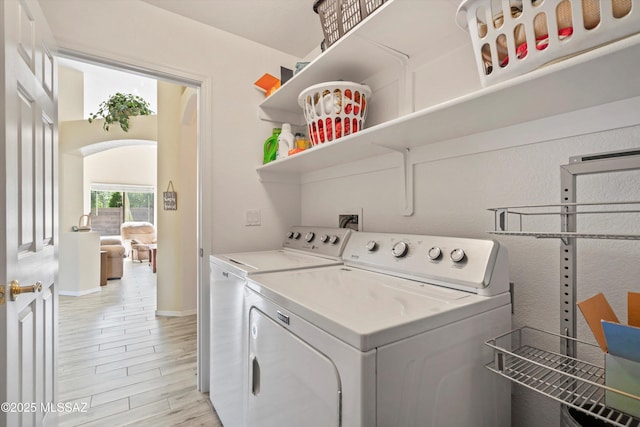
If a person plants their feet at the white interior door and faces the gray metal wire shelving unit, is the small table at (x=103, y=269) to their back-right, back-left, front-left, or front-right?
back-left

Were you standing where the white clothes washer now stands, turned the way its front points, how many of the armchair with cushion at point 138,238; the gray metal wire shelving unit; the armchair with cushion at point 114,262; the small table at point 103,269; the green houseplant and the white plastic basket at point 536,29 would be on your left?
2

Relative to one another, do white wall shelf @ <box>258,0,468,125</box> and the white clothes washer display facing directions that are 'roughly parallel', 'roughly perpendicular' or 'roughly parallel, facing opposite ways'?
roughly parallel

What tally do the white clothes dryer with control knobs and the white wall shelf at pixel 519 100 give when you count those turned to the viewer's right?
0

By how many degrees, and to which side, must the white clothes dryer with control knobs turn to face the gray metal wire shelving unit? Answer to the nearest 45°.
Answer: approximately 135° to its left

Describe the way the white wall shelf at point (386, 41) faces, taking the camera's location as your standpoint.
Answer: facing the viewer and to the left of the viewer

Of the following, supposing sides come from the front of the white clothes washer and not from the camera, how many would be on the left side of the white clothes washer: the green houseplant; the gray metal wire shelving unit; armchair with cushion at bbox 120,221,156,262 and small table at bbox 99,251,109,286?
1

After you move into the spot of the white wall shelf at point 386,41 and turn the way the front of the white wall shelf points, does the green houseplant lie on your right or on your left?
on your right

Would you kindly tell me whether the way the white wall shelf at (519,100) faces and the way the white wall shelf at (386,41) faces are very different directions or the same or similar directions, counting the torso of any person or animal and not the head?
same or similar directions

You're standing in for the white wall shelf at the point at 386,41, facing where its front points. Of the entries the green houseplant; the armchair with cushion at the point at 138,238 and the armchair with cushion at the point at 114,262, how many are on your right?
3

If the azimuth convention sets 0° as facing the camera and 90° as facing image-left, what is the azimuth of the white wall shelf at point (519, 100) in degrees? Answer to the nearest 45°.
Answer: approximately 45°

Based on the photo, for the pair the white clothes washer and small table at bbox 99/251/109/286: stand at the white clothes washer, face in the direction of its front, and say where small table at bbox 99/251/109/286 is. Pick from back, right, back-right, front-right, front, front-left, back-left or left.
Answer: right

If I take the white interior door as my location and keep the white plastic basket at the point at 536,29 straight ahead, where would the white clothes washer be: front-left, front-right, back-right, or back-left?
front-left
